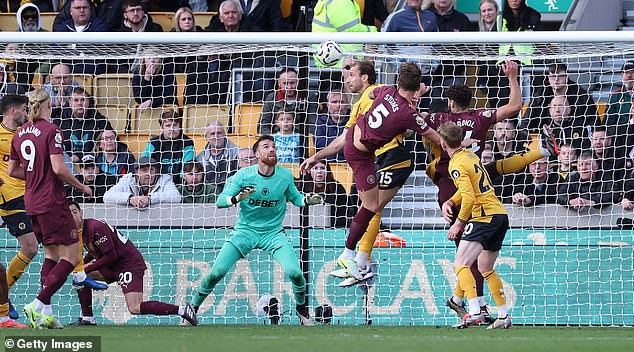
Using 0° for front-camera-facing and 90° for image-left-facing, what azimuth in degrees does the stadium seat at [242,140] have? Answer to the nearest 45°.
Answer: approximately 0°

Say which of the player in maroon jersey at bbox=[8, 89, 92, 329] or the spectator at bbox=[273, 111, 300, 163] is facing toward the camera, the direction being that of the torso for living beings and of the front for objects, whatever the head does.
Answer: the spectator

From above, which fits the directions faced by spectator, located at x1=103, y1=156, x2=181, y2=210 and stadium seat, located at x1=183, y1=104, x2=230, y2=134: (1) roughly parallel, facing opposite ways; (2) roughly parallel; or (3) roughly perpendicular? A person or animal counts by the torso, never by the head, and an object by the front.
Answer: roughly parallel

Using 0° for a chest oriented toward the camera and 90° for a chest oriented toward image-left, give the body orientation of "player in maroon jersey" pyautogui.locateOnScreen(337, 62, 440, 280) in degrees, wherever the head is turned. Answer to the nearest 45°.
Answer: approximately 225°

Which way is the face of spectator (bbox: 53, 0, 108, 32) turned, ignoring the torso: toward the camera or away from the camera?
toward the camera

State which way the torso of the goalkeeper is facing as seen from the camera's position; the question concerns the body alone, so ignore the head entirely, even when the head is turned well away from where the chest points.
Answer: toward the camera

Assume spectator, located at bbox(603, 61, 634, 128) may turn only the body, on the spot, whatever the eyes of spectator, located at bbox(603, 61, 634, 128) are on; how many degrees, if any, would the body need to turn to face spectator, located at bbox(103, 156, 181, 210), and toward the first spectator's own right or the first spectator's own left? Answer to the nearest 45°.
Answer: approximately 90° to the first spectator's own right

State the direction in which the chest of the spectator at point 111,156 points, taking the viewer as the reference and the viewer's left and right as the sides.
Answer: facing the viewer

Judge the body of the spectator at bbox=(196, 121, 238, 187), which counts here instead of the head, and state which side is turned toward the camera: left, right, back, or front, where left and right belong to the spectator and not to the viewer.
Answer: front

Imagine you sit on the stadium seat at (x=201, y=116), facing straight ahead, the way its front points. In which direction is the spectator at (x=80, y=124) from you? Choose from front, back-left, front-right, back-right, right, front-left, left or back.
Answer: right

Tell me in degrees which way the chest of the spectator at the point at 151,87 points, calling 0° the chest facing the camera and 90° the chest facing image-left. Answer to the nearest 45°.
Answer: approximately 0°

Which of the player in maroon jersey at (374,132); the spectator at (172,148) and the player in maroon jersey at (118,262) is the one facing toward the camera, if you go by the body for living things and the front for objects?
the spectator

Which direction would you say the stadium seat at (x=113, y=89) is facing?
toward the camera
